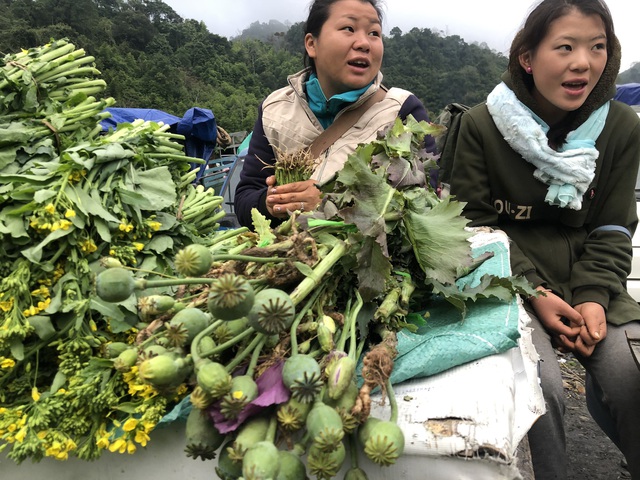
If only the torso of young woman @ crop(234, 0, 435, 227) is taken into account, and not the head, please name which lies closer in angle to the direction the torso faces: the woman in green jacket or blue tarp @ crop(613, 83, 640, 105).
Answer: the woman in green jacket

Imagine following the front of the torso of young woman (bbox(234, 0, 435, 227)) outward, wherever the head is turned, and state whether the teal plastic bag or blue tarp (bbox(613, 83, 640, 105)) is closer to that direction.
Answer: the teal plastic bag

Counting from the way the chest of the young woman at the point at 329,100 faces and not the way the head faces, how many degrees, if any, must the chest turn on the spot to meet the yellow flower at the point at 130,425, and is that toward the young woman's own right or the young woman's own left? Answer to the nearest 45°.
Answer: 0° — they already face it

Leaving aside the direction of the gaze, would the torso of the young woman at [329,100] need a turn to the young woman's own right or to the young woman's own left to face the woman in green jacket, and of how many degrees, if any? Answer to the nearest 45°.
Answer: approximately 90° to the young woman's own left

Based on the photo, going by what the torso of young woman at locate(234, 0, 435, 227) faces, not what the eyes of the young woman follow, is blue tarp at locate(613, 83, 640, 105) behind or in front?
behind

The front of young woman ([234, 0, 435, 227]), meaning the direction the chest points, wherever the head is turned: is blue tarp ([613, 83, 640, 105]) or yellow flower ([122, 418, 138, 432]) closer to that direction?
the yellow flower

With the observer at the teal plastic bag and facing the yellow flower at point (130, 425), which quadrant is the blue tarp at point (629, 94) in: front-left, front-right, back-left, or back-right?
back-right

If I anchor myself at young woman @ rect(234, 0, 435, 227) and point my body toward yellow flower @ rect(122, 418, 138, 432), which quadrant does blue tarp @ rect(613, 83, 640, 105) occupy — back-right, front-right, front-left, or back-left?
back-left

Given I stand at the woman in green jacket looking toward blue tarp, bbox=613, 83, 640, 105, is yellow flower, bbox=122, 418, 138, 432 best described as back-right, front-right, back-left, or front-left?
back-left

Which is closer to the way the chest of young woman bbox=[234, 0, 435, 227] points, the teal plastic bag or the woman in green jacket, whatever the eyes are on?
the teal plastic bag

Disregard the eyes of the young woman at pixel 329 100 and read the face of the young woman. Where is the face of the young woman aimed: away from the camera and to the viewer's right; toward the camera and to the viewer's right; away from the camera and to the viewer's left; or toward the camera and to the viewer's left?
toward the camera and to the viewer's right

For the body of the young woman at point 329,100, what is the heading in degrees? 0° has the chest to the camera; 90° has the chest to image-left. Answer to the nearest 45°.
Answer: approximately 0°
